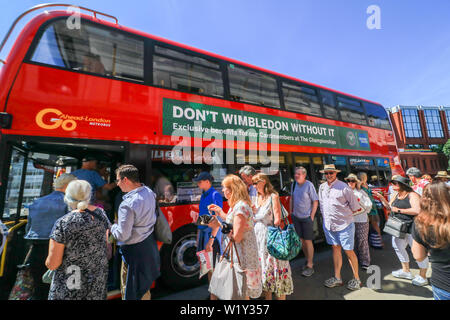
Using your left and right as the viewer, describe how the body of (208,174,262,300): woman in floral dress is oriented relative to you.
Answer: facing to the left of the viewer

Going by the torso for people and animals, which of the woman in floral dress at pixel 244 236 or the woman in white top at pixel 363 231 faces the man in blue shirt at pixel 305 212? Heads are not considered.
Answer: the woman in white top

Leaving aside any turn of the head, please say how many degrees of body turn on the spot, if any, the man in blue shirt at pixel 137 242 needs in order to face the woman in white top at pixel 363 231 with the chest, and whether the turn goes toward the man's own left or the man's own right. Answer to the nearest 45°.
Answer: approximately 135° to the man's own right

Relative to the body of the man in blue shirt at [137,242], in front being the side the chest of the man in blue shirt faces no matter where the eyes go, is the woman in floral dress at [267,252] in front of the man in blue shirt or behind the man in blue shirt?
behind

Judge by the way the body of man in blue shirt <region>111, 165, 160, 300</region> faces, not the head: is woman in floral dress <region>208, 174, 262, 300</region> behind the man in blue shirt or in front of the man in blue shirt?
behind

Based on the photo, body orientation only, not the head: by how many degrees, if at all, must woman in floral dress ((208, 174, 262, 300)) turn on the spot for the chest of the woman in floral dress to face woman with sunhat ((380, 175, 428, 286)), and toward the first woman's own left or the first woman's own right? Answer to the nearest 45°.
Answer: approximately 135° to the first woman's own right

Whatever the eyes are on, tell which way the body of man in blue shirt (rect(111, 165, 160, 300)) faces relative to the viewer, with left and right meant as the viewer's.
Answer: facing away from the viewer and to the left of the viewer
